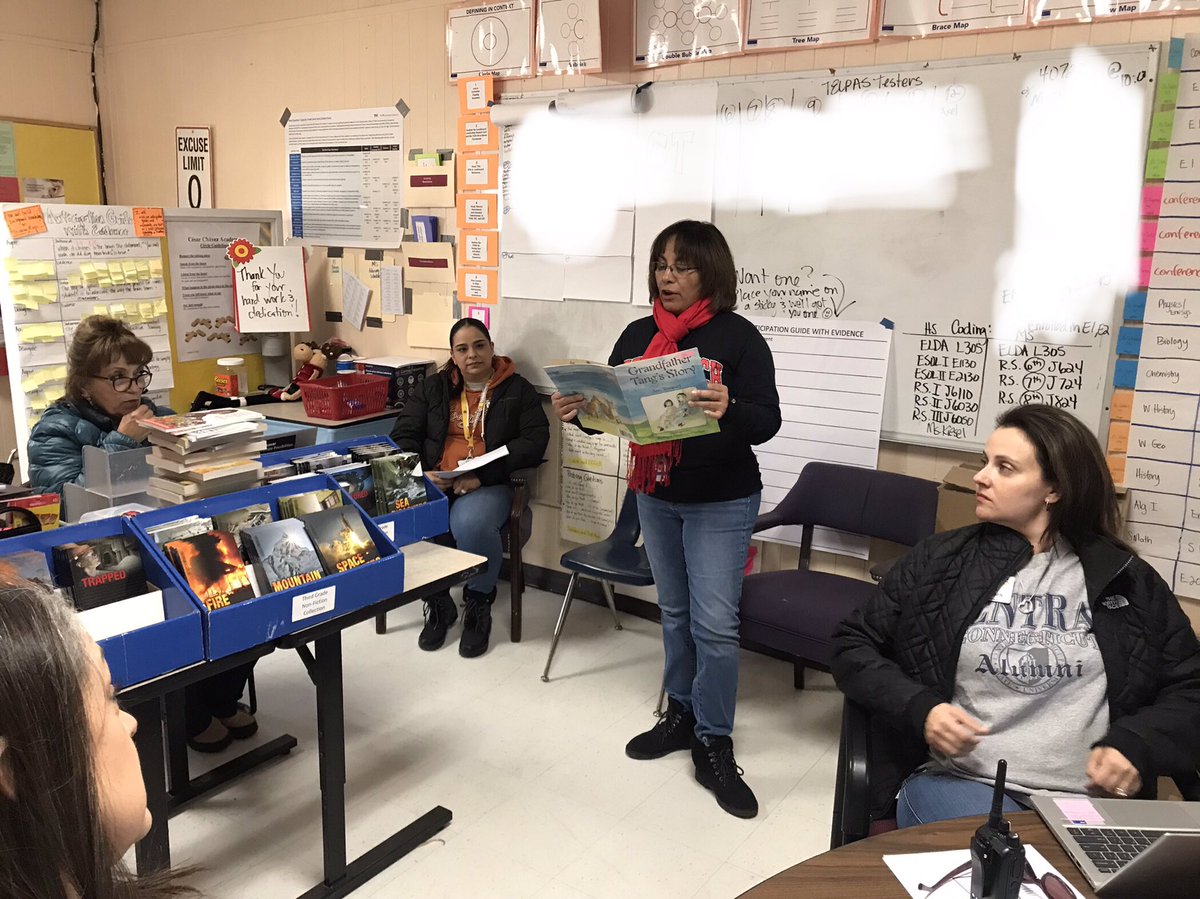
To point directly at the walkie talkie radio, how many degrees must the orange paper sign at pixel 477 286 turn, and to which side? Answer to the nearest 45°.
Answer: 0° — it already faces it

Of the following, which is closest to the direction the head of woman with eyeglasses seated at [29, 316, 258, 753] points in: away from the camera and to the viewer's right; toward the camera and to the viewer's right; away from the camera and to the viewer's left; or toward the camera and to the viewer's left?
toward the camera and to the viewer's right

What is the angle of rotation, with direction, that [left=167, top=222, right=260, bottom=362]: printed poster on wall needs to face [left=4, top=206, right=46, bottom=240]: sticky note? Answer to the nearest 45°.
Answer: approximately 45° to its right

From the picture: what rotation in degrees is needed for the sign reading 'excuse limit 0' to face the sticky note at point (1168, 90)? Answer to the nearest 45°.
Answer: approximately 45° to its left

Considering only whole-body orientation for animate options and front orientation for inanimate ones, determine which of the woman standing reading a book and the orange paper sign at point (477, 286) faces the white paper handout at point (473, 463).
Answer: the orange paper sign

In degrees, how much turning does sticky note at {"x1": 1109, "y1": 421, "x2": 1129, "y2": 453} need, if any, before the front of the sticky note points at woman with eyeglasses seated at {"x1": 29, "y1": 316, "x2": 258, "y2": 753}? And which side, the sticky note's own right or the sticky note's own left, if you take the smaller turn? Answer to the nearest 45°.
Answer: approximately 45° to the sticky note's own right

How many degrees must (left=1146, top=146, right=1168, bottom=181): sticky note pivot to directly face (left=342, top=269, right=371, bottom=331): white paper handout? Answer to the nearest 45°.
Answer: approximately 90° to its right
